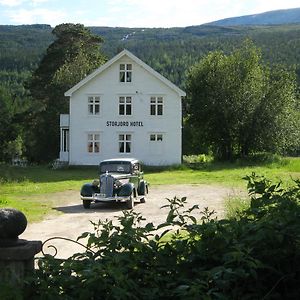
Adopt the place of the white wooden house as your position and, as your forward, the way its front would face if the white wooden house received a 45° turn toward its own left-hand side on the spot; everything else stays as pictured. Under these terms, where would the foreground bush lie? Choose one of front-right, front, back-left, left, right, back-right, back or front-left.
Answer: front-right

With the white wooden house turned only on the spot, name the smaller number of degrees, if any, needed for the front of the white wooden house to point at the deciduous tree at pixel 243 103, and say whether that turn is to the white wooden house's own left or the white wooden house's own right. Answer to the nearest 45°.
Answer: approximately 90° to the white wooden house's own left

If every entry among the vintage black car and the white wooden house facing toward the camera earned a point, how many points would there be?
2

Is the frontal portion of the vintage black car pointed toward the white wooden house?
no

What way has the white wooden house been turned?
toward the camera

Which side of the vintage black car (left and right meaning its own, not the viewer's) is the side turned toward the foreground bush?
front

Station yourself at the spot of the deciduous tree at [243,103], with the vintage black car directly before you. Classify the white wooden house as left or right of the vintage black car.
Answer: right

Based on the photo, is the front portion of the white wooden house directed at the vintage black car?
yes

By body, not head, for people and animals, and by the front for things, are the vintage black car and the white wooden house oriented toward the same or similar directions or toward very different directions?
same or similar directions

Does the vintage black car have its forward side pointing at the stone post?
yes

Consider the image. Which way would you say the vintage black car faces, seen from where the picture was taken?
facing the viewer
